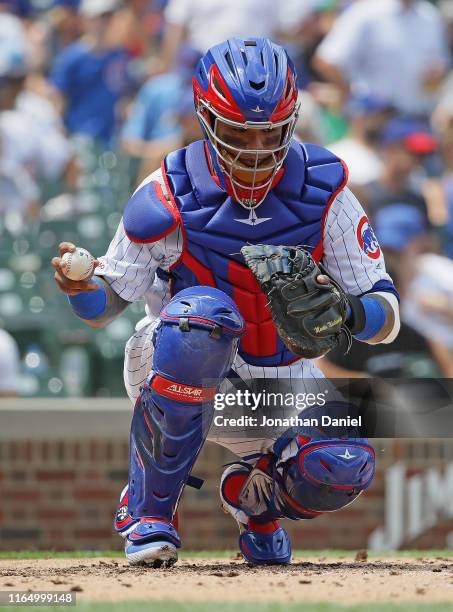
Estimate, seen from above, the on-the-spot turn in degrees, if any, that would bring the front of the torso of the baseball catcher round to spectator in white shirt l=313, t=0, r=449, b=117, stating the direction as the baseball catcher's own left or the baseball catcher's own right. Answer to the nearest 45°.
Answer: approximately 180°

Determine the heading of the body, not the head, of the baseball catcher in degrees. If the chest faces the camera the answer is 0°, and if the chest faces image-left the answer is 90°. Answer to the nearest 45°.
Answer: approximately 0°

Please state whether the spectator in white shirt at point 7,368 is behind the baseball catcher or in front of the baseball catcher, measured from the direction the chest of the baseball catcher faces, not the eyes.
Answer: behind

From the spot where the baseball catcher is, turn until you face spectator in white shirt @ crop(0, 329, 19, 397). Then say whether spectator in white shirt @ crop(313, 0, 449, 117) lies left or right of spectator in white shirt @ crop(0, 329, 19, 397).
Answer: right

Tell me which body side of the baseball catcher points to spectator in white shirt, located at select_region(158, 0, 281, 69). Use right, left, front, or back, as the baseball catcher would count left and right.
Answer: back
